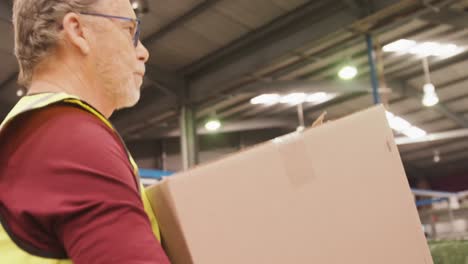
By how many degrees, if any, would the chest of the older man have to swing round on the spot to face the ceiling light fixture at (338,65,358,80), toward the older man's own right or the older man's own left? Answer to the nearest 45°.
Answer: approximately 45° to the older man's own left

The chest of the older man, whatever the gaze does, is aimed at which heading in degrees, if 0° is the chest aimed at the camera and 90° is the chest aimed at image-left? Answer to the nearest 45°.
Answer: approximately 270°

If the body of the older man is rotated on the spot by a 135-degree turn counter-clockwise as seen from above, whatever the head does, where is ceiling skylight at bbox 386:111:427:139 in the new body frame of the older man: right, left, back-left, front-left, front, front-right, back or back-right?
right

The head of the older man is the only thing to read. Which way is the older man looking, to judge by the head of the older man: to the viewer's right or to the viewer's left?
to the viewer's right

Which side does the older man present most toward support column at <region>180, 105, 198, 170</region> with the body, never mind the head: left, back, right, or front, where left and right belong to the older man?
left
